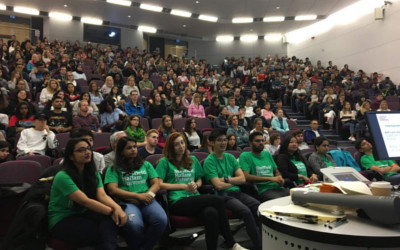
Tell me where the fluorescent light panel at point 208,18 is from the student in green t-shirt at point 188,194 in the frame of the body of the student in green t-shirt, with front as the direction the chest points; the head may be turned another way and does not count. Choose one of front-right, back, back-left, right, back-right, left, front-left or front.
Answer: back-left

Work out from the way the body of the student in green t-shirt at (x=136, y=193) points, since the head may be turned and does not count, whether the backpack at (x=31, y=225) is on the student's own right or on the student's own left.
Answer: on the student's own right

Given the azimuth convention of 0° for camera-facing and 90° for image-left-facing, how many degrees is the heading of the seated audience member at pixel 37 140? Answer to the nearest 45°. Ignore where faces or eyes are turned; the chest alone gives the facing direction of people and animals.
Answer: approximately 315°

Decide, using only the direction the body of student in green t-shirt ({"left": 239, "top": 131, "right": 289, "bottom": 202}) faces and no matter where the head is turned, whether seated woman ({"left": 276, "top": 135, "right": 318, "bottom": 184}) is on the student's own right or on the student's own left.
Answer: on the student's own left

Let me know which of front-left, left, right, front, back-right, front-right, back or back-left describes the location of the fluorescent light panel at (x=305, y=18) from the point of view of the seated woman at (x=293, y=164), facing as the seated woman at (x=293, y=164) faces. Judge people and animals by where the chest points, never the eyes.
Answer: back-left

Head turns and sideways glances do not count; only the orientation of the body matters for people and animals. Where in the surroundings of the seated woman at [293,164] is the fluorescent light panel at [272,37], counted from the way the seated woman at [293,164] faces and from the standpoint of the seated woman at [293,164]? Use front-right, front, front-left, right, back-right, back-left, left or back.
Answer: back-left

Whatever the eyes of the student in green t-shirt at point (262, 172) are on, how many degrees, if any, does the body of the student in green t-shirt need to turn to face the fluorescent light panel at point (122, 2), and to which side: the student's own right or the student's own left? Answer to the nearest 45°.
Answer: approximately 180°

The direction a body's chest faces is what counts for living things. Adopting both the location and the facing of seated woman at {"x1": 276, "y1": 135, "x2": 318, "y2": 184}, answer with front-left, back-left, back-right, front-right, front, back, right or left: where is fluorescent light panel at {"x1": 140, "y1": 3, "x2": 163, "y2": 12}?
back

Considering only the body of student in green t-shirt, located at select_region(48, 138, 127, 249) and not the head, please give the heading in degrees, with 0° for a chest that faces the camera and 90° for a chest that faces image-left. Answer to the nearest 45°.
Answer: approximately 315°
